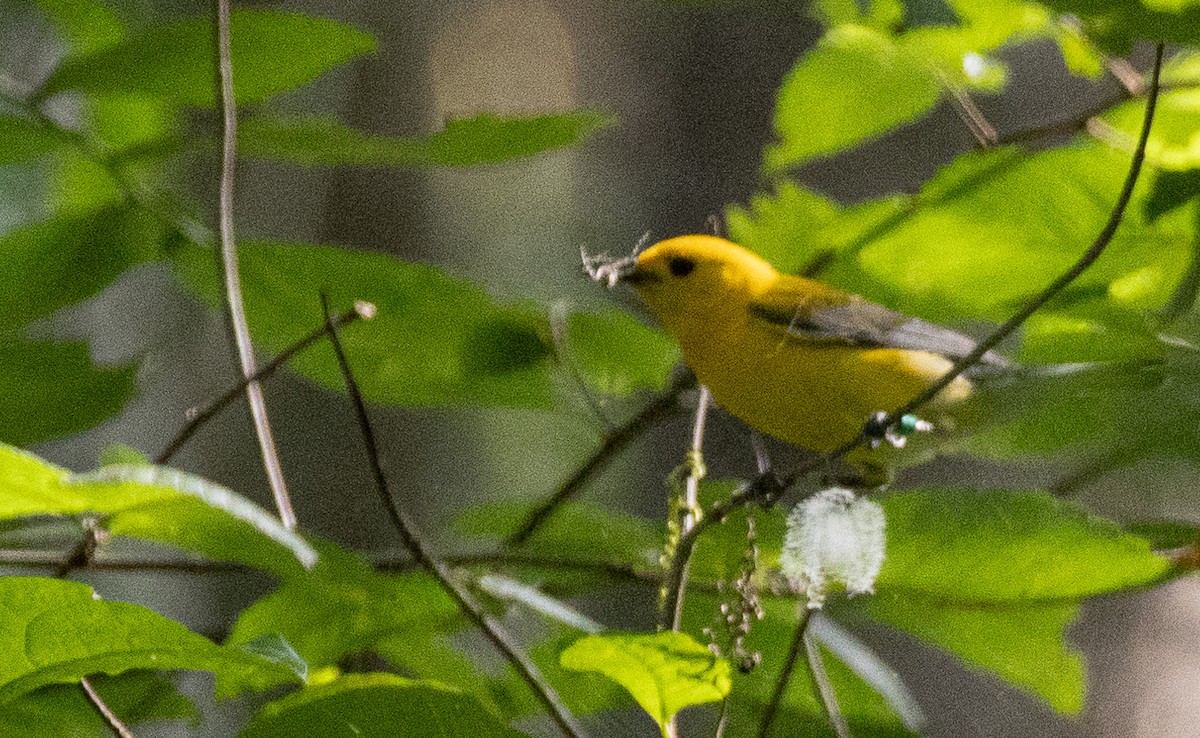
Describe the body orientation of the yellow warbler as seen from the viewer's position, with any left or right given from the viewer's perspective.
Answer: facing to the left of the viewer
